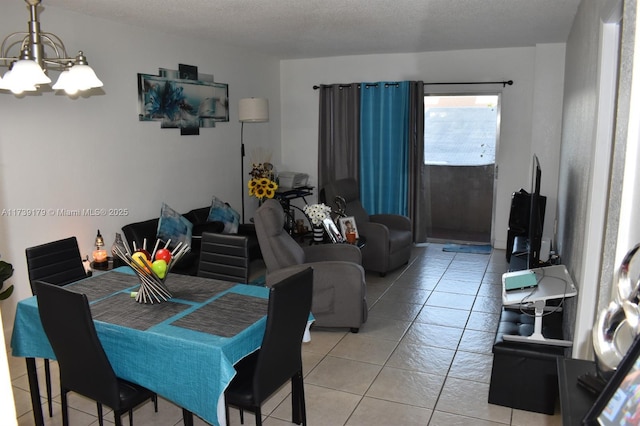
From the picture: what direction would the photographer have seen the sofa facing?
facing the viewer and to the right of the viewer

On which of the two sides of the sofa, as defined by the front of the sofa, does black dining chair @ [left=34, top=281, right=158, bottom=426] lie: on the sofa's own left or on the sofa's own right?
on the sofa's own right

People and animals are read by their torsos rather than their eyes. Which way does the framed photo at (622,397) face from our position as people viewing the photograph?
facing the viewer and to the left of the viewer

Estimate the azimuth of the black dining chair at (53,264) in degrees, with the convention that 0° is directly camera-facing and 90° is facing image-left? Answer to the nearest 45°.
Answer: approximately 315°

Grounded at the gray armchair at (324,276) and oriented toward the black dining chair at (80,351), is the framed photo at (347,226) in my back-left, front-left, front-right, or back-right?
back-right

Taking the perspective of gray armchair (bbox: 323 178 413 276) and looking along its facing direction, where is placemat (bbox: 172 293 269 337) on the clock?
The placemat is roughly at 2 o'clock from the gray armchair.

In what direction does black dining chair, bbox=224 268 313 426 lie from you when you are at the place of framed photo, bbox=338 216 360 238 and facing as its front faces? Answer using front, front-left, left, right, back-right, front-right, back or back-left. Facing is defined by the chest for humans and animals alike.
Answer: front

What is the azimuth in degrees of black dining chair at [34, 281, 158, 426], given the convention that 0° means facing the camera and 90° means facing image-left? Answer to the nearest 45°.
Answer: approximately 225°

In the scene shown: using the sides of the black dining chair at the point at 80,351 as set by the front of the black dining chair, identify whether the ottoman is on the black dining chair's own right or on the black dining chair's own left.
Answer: on the black dining chair's own right

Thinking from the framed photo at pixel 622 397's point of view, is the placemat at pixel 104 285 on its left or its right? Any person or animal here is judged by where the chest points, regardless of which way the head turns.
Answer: on its right
